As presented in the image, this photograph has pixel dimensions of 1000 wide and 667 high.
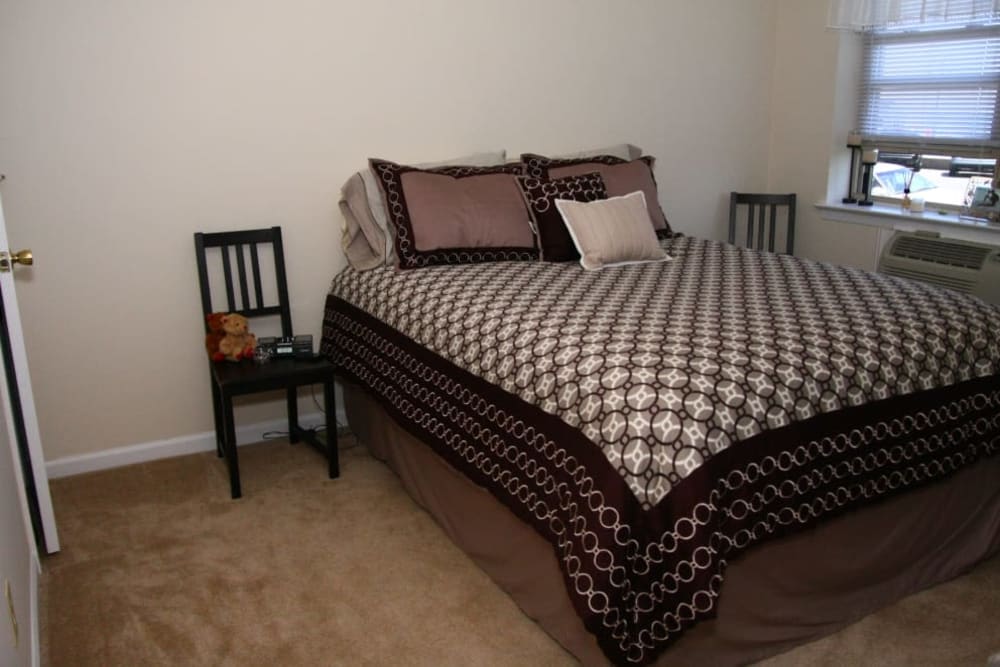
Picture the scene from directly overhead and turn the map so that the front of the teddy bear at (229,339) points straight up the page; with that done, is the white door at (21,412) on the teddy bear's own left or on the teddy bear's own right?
on the teddy bear's own right

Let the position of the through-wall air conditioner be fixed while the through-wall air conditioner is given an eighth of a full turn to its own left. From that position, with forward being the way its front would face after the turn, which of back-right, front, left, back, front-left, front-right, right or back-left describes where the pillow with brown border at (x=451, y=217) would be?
front-right

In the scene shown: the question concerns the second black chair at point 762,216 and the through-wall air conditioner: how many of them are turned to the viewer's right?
0

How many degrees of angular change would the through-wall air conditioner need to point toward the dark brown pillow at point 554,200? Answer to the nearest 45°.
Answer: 0° — it already faces it

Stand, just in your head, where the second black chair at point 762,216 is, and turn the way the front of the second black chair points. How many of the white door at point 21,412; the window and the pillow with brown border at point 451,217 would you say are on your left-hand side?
1

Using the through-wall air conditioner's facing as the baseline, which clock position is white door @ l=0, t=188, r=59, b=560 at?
The white door is roughly at 12 o'clock from the through-wall air conditioner.

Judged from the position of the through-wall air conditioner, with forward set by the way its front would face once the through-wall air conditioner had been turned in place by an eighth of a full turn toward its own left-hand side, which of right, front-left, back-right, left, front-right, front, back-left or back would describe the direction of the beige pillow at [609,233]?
front-right

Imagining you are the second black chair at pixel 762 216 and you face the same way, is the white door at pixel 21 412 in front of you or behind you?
in front

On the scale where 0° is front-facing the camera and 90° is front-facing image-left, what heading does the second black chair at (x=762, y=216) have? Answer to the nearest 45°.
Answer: approximately 0°

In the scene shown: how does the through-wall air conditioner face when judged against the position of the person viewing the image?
facing the viewer and to the left of the viewer

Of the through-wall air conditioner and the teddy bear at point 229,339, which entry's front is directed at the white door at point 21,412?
the through-wall air conditioner

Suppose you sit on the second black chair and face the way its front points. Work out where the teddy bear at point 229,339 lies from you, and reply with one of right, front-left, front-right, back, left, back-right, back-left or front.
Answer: front-right

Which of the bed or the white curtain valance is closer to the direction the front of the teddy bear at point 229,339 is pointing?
the bed

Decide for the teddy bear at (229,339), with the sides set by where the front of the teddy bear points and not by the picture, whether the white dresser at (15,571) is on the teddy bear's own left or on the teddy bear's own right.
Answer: on the teddy bear's own right

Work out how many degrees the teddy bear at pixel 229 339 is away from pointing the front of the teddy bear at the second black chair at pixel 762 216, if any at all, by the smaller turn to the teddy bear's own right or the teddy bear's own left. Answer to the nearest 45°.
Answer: approximately 45° to the teddy bear's own left
